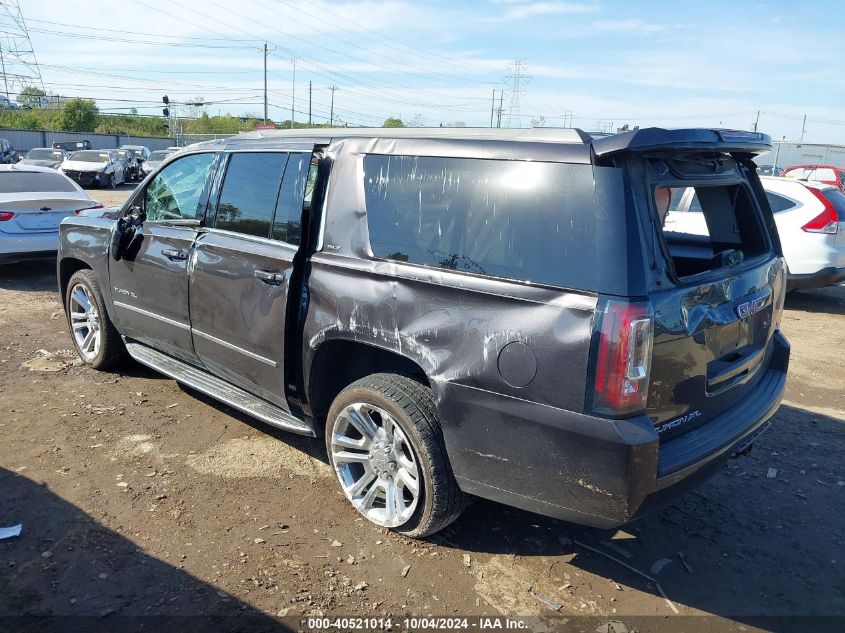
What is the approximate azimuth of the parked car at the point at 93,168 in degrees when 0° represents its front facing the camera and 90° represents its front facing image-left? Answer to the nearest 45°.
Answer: approximately 45°

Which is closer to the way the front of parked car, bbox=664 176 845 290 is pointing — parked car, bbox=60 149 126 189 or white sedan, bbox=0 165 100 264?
the parked car

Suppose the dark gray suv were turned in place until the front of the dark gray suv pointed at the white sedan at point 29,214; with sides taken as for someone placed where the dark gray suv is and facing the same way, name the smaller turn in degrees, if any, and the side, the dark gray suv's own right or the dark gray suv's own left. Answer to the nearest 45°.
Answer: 0° — it already faces it

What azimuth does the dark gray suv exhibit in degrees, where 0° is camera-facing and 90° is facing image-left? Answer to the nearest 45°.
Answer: approximately 135°

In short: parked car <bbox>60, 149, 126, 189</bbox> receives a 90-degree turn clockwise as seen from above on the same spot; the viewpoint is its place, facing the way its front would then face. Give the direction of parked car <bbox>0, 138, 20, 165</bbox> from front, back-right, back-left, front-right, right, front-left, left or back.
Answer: front

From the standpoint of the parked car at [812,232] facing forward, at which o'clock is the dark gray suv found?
The dark gray suv is roughly at 8 o'clock from the parked car.

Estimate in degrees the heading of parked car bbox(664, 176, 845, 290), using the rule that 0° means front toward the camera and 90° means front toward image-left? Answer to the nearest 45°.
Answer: approximately 135°

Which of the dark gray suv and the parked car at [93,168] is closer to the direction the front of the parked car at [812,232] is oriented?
the parked car

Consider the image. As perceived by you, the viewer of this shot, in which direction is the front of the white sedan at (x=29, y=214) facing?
facing away from the viewer and to the left of the viewer

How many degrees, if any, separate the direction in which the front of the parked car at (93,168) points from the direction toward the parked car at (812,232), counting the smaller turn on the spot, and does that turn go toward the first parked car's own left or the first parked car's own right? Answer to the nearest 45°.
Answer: approximately 45° to the first parked car's own left

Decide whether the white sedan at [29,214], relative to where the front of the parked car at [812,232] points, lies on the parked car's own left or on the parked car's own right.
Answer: on the parked car's own left
